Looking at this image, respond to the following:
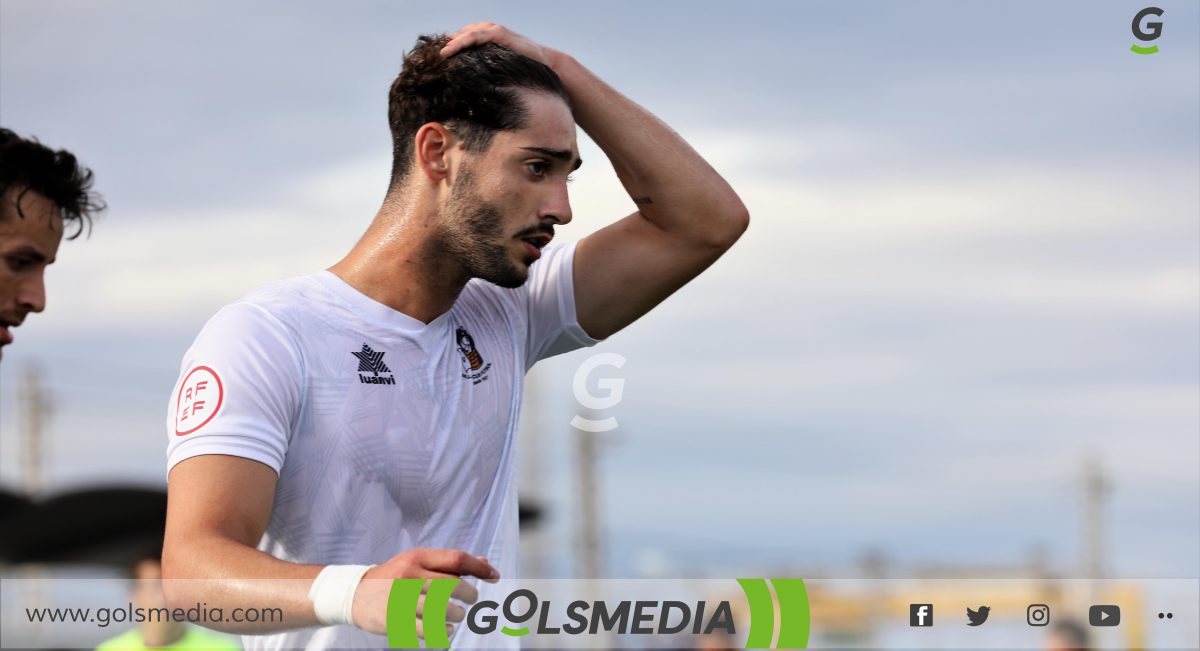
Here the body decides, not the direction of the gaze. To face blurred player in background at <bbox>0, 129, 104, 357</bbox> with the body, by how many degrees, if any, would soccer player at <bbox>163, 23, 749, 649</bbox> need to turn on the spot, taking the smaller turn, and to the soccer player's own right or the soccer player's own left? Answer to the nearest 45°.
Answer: approximately 135° to the soccer player's own right

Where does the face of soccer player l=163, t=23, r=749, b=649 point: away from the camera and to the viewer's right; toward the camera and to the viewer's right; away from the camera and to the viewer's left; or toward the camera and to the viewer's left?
toward the camera and to the viewer's right

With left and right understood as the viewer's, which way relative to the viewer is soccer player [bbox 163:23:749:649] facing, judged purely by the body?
facing the viewer and to the right of the viewer
